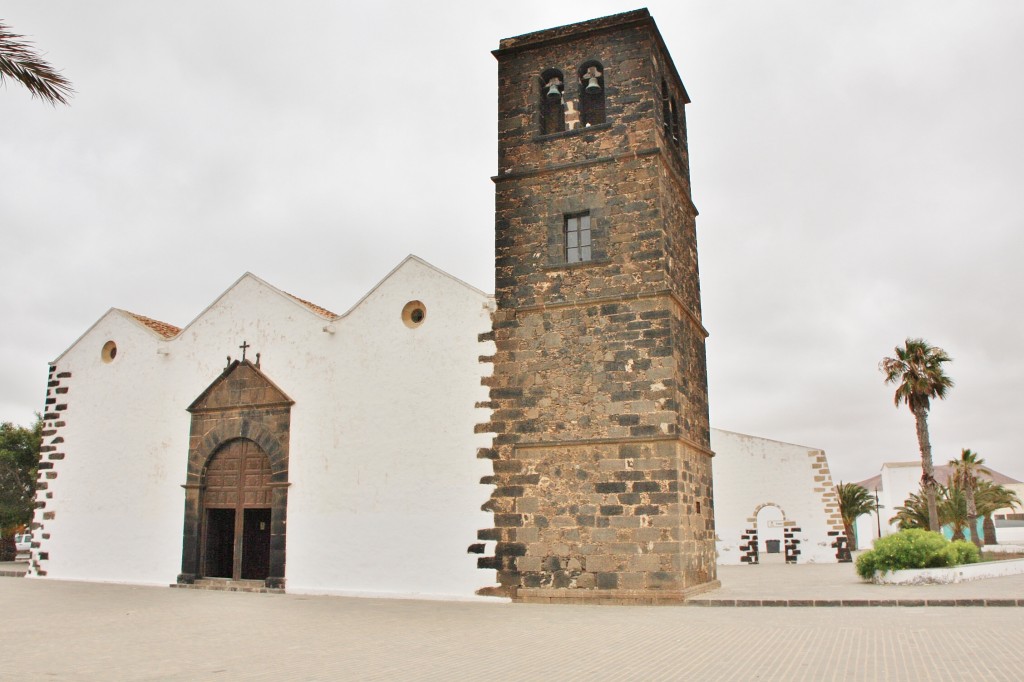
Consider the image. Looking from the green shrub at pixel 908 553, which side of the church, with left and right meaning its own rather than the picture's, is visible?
left

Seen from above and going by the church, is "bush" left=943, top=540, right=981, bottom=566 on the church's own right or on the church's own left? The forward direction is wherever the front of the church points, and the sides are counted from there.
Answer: on the church's own left

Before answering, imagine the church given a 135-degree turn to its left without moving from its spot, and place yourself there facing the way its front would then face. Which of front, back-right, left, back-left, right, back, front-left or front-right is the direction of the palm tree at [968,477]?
front

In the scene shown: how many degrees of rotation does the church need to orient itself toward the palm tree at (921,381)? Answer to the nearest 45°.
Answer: approximately 135° to its left

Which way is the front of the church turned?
toward the camera

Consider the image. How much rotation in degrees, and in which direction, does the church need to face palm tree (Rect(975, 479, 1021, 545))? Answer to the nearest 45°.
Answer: approximately 135° to its left

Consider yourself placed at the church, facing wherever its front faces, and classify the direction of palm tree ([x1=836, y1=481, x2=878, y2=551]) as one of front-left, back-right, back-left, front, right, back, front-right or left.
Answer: back-left
